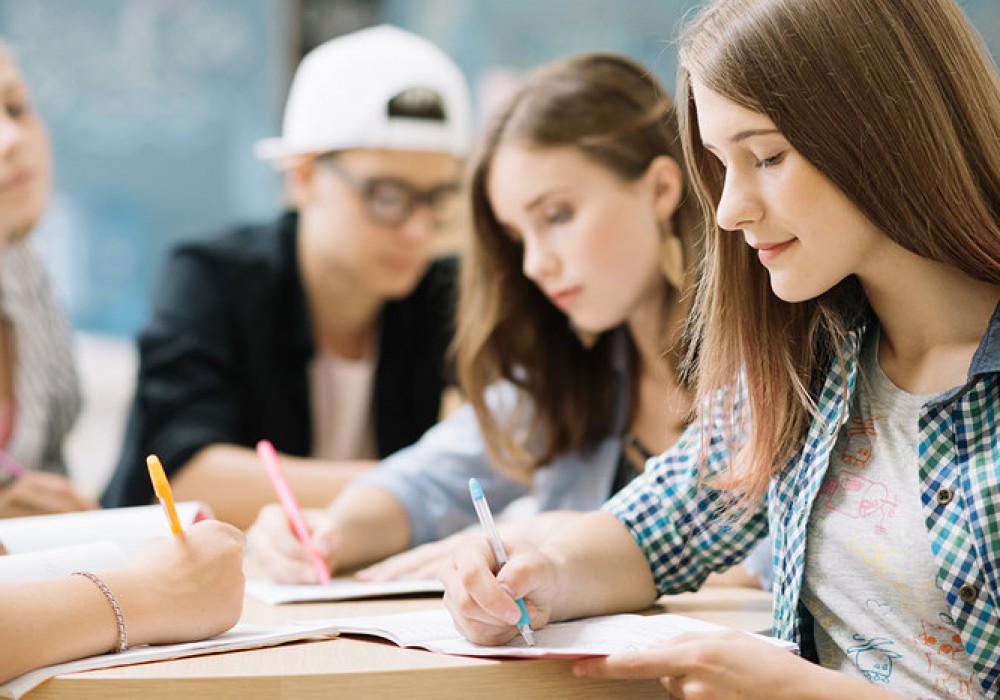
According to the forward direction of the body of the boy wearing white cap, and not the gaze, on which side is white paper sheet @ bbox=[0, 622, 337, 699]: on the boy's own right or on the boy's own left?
on the boy's own right

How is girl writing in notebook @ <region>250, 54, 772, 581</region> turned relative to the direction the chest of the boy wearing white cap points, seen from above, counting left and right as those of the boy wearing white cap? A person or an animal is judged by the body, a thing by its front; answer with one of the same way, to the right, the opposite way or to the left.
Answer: to the right

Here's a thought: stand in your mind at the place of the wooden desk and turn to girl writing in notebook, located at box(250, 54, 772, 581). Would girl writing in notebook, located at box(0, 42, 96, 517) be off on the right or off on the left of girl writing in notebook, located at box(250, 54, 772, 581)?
left

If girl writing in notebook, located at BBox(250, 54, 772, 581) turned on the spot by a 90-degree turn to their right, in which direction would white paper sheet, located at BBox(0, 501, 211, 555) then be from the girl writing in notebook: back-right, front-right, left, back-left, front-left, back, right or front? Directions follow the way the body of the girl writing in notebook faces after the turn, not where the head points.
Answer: left

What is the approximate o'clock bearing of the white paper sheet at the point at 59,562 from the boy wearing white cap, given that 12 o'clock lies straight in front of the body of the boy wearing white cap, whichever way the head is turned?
The white paper sheet is roughly at 2 o'clock from the boy wearing white cap.

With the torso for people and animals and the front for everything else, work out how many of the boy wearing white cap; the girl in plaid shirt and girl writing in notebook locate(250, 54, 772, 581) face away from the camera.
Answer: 0

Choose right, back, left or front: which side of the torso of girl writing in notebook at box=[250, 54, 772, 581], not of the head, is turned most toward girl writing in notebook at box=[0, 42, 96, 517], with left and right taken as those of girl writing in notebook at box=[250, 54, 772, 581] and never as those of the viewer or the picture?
right

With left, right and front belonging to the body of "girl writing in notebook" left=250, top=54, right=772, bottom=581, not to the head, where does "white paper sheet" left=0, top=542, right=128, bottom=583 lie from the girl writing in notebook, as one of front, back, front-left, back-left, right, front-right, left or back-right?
front

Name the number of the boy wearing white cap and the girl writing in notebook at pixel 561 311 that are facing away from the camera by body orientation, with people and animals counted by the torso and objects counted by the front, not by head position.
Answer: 0

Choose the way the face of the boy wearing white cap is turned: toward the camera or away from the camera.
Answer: toward the camera

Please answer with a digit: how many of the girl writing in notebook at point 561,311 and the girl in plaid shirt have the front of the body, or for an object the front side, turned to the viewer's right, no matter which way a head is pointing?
0

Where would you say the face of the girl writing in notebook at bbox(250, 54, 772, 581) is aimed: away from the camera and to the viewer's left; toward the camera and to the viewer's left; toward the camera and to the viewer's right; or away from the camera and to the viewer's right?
toward the camera and to the viewer's left

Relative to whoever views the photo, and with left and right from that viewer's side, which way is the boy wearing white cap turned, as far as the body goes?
facing the viewer and to the right of the viewer

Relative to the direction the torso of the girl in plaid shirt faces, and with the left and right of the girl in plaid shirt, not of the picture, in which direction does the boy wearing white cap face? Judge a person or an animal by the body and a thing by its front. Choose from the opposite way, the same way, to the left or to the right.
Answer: to the left

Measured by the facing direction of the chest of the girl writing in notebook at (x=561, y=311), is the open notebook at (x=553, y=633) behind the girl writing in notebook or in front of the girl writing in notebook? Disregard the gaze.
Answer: in front

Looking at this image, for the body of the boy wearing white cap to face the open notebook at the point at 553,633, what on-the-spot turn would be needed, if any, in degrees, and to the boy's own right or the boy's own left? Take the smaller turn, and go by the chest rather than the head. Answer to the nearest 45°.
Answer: approximately 45° to the boy's own right

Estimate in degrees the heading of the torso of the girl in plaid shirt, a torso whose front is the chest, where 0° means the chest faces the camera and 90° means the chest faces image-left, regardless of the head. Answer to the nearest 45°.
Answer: approximately 45°

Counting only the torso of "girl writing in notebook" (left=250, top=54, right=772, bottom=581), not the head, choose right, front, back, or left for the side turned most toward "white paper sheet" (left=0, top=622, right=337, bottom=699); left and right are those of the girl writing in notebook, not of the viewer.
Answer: front
